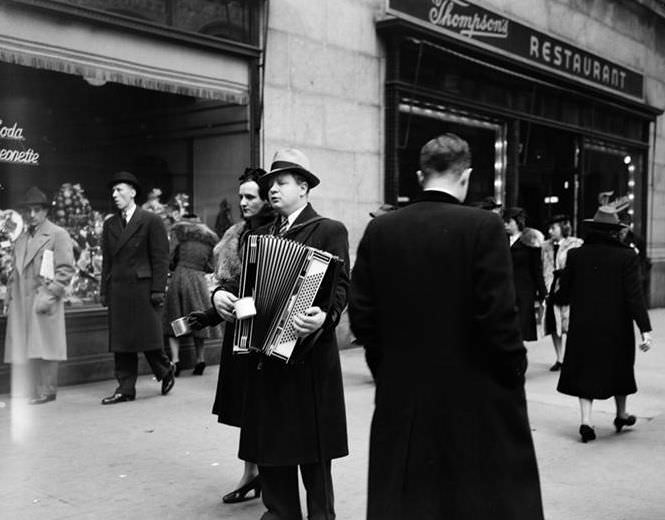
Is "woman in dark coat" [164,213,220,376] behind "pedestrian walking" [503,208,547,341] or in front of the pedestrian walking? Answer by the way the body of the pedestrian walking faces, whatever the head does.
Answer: in front

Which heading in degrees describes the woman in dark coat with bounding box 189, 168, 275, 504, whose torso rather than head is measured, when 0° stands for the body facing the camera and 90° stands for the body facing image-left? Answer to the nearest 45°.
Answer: approximately 45°

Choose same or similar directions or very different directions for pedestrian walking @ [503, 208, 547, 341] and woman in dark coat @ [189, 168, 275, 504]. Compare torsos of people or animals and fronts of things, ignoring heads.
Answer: same or similar directions

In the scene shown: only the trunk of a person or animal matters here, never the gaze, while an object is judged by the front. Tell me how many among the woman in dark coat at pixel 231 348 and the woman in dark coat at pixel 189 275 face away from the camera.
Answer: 1

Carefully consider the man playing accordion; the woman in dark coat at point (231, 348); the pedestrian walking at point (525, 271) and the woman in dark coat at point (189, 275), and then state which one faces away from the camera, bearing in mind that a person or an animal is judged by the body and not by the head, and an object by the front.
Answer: the woman in dark coat at point (189, 275)

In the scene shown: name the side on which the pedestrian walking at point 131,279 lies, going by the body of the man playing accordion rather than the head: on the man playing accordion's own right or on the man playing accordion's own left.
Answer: on the man playing accordion's own right

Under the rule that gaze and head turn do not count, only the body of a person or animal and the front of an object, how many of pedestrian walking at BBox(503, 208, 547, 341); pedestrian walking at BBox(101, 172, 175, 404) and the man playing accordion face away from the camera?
0

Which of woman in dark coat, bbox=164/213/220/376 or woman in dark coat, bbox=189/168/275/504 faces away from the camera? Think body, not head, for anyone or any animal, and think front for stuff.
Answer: woman in dark coat, bbox=164/213/220/376

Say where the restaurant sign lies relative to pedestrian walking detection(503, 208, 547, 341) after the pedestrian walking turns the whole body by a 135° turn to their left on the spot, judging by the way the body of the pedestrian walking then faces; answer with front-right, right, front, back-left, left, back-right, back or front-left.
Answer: left

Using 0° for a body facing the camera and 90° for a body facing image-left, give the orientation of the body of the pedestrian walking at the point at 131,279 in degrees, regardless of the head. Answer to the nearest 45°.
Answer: approximately 45°

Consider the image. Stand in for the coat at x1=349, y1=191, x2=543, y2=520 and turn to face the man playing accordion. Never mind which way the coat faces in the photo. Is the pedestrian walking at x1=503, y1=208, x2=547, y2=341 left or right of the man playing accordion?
right

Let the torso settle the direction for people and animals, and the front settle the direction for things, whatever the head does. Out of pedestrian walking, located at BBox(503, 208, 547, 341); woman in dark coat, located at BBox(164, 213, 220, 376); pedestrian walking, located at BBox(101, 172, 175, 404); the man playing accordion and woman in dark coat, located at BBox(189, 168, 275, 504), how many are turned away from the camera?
1

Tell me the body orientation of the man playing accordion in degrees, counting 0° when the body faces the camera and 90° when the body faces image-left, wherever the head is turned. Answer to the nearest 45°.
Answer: approximately 45°

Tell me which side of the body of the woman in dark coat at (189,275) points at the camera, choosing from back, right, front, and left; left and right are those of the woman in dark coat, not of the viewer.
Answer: back
